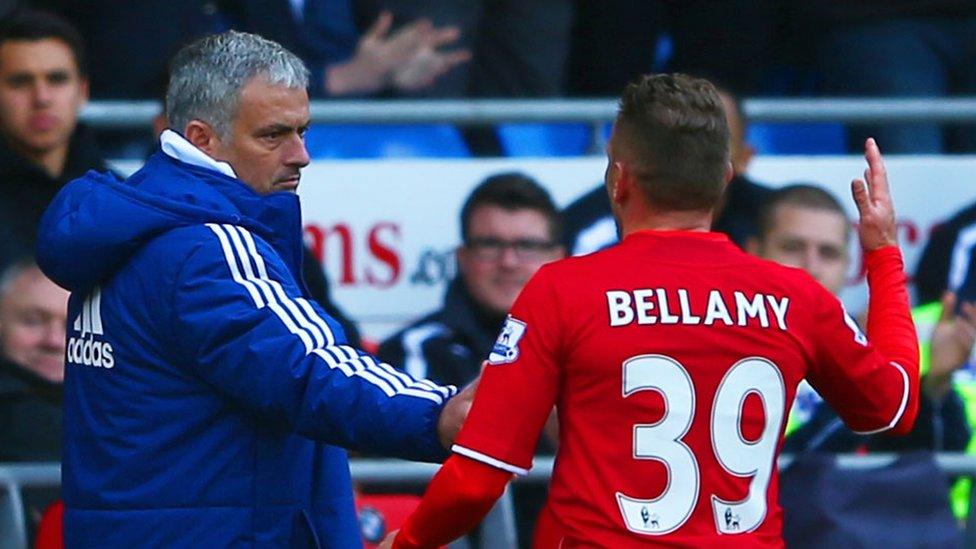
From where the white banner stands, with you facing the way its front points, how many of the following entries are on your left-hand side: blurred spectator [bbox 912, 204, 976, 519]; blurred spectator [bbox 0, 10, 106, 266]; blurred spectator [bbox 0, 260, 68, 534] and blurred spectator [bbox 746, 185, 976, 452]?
2

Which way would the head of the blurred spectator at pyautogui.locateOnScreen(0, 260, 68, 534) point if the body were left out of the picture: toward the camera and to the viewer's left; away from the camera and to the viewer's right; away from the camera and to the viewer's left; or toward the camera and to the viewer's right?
toward the camera and to the viewer's right

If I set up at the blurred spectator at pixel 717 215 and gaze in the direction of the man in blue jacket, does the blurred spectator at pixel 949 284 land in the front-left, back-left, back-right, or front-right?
back-left

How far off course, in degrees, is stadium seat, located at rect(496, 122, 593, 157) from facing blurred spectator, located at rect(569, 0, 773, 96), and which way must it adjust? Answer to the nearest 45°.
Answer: approximately 135° to its left

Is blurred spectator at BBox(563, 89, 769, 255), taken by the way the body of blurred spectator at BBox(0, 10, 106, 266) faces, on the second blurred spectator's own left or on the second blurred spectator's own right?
on the second blurred spectator's own left

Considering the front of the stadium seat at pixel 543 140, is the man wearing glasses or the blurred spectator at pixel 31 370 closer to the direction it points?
the man wearing glasses

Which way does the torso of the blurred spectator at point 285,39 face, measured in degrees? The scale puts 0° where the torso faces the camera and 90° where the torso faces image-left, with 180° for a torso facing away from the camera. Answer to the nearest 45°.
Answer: approximately 315°

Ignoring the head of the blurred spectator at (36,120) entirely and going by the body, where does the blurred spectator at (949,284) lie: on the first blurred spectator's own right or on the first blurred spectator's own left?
on the first blurred spectator's own left

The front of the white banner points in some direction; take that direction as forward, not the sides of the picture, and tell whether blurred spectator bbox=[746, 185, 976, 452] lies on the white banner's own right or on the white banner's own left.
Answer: on the white banner's own left
